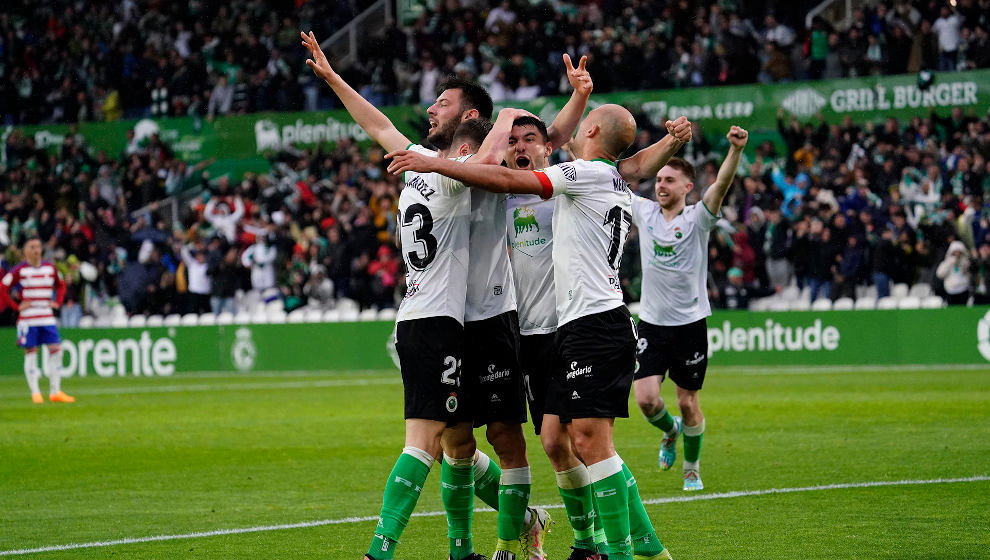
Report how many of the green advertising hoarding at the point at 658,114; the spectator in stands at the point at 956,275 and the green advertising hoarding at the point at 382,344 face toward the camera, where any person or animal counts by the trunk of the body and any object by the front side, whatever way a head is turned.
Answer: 3

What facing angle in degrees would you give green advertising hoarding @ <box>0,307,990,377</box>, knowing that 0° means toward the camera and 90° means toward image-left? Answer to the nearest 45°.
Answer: approximately 0°

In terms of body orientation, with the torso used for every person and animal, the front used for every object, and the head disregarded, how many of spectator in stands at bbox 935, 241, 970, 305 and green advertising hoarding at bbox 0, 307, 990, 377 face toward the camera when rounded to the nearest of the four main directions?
2

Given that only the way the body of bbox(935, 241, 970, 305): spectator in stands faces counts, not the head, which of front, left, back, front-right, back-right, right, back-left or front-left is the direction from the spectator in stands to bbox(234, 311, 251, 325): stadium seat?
right

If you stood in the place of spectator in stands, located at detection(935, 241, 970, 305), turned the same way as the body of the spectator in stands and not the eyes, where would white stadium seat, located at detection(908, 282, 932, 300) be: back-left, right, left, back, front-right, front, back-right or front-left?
back-right

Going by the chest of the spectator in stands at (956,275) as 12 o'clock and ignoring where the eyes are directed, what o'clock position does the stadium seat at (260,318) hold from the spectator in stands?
The stadium seat is roughly at 3 o'clock from the spectator in stands.

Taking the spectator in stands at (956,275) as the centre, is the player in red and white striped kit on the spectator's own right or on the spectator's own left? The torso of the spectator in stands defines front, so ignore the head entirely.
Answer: on the spectator's own right

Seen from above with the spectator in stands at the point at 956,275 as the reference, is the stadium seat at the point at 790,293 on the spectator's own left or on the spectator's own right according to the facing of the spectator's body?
on the spectator's own right

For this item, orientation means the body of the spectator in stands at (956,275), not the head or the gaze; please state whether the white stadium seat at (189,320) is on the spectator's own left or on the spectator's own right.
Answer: on the spectator's own right

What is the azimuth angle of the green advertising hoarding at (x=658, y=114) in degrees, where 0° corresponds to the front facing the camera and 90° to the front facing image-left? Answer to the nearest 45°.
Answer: approximately 0°

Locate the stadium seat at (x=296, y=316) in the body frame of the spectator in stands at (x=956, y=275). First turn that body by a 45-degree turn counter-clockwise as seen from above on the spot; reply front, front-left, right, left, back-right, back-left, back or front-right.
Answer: back-right

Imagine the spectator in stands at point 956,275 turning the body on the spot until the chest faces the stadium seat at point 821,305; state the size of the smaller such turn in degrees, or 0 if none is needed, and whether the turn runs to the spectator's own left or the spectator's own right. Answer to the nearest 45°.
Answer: approximately 90° to the spectator's own right
